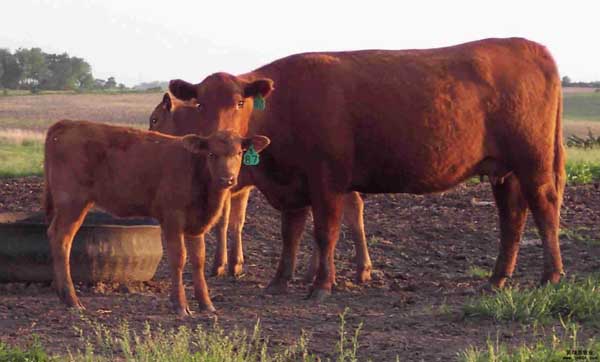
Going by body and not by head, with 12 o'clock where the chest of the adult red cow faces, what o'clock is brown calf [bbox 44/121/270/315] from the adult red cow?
The brown calf is roughly at 11 o'clock from the adult red cow.

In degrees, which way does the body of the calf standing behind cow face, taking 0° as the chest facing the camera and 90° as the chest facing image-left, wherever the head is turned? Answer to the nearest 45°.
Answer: approximately 90°

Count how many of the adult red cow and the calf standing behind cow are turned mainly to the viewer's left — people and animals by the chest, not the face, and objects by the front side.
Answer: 2

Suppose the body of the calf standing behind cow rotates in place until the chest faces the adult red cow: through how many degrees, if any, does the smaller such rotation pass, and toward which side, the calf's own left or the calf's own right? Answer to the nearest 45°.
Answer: approximately 135° to the calf's own left

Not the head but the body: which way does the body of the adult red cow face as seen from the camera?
to the viewer's left
